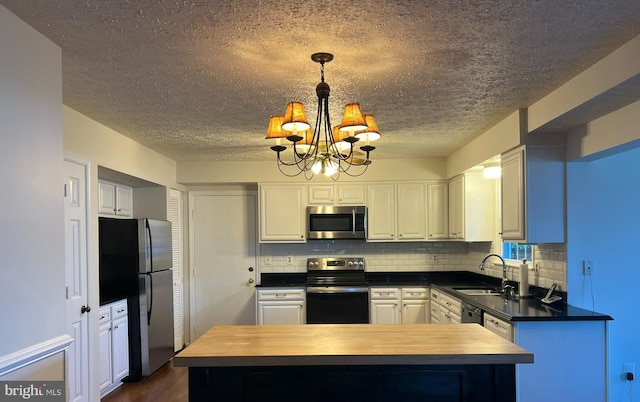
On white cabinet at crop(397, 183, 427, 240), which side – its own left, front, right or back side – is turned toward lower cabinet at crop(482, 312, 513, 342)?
front

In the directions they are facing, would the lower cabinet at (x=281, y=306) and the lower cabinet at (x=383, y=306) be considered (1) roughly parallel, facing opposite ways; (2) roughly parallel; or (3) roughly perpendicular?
roughly parallel

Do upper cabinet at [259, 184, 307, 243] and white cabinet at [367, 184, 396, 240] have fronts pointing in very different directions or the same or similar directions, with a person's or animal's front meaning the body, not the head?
same or similar directions

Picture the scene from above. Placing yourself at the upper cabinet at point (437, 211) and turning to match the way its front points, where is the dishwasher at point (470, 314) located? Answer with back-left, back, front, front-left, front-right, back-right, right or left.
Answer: front

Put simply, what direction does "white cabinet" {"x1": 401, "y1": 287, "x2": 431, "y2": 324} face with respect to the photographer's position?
facing the viewer

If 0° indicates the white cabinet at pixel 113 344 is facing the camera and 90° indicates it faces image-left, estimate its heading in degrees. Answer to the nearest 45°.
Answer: approximately 315°

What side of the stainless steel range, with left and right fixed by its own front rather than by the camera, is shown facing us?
front

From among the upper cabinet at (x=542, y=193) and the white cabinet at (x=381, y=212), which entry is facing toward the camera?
the white cabinet

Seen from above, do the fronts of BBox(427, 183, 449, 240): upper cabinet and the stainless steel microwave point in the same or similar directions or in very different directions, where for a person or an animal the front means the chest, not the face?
same or similar directions
